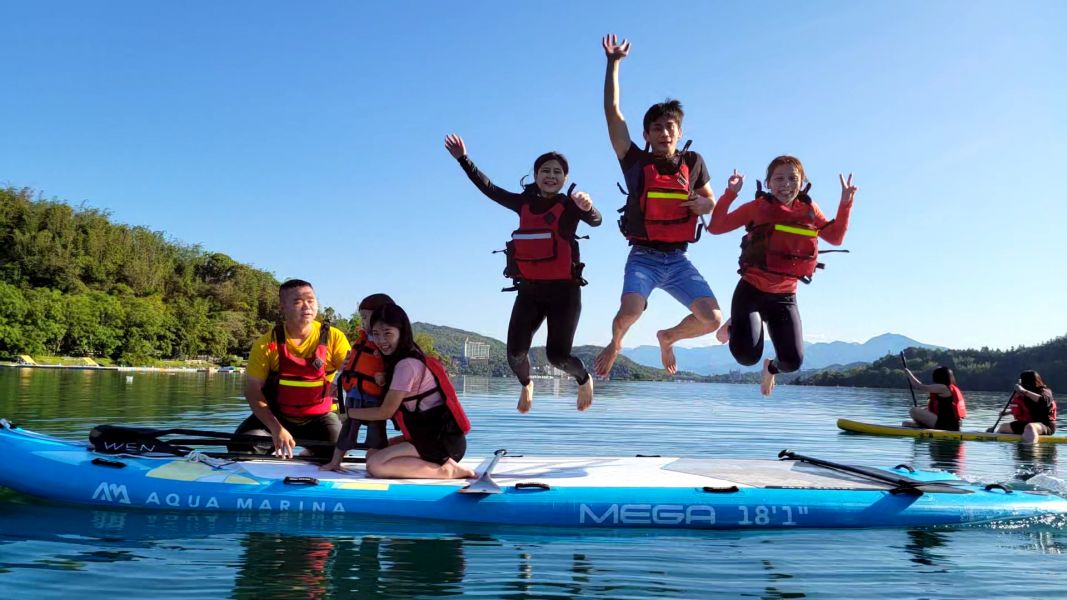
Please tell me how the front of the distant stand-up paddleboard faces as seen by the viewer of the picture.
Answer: facing to the left of the viewer

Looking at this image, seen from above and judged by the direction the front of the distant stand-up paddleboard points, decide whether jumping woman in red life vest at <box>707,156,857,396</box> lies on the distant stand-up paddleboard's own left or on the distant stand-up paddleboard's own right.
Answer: on the distant stand-up paddleboard's own left

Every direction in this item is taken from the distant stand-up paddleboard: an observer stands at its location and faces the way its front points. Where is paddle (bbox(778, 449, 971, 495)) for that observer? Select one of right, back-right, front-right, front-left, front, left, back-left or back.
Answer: left

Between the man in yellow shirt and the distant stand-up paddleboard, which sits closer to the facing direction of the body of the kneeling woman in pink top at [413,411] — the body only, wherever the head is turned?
the man in yellow shirt

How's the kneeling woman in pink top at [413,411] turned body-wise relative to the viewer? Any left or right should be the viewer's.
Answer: facing to the left of the viewer
